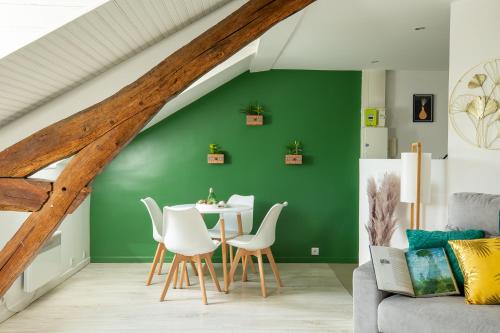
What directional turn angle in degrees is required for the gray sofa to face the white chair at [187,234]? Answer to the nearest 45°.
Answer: approximately 90° to its right

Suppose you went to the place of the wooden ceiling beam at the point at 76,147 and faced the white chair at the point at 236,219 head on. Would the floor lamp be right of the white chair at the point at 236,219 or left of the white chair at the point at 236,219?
right

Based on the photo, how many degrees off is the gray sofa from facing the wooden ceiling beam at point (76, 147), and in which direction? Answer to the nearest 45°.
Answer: approximately 45° to its right

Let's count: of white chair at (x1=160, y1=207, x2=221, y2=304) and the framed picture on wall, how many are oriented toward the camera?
1

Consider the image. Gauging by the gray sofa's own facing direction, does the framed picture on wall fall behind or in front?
behind

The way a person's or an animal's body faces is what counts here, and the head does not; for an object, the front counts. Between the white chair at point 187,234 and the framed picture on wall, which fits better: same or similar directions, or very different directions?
very different directions

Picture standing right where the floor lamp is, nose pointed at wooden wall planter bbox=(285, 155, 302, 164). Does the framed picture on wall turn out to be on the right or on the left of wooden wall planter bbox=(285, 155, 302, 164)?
right

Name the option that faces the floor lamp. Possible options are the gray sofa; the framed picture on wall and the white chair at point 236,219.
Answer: the framed picture on wall

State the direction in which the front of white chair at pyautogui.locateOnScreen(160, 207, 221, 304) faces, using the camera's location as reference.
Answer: facing away from the viewer and to the right of the viewer
